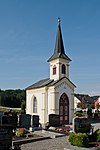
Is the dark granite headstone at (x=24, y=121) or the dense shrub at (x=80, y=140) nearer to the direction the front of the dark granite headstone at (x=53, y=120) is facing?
the dense shrub

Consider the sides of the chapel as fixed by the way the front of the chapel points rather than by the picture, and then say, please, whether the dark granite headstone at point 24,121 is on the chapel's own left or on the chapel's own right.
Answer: on the chapel's own right

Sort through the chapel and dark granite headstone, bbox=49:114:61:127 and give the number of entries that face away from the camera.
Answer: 0

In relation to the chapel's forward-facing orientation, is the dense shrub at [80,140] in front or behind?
in front

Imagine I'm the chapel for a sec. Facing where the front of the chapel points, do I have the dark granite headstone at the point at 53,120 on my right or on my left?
on my right

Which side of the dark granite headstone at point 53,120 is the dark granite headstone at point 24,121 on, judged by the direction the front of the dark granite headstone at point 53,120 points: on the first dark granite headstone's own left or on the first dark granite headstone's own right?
on the first dark granite headstone's own right

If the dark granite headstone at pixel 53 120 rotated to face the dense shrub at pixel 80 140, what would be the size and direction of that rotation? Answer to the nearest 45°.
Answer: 0° — it already faces it

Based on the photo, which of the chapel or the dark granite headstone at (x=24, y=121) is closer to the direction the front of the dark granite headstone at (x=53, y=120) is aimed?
the dark granite headstone

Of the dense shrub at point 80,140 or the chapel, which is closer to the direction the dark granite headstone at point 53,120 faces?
the dense shrub

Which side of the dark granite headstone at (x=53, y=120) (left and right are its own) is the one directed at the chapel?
back
